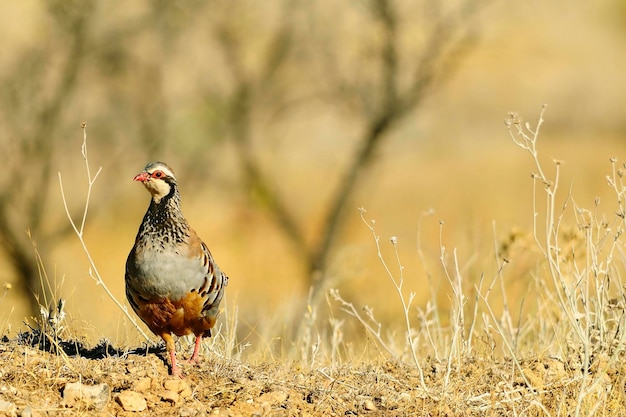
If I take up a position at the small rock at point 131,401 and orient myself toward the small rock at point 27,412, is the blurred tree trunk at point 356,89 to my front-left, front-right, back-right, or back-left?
back-right

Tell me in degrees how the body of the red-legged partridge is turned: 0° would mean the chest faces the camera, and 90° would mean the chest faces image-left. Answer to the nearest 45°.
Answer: approximately 45°
